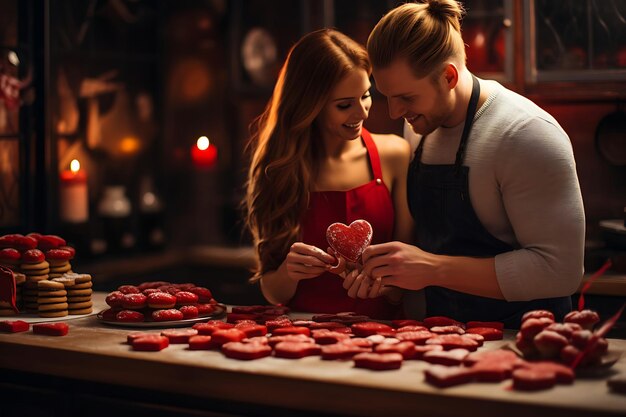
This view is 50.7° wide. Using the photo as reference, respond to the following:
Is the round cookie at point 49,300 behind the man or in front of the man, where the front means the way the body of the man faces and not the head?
in front

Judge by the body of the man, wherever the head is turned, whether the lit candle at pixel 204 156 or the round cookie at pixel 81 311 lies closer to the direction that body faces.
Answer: the round cookie

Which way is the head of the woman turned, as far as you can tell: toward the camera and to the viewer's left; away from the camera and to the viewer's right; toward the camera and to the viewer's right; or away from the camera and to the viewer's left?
toward the camera and to the viewer's right

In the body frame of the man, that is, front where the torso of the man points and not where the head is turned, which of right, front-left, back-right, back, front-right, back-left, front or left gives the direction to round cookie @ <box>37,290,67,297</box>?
front-right

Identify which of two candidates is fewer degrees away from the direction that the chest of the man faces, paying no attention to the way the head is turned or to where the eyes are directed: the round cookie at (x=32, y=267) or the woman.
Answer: the round cookie

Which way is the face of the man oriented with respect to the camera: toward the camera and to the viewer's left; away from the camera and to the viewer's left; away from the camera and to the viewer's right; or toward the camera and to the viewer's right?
toward the camera and to the viewer's left

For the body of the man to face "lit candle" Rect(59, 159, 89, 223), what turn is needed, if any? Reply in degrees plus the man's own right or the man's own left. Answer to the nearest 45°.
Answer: approximately 90° to the man's own right

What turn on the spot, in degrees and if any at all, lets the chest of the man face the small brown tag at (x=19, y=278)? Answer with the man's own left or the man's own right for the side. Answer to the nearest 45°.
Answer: approximately 45° to the man's own right

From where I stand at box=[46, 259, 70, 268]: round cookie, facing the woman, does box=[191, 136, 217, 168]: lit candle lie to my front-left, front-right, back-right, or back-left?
front-left

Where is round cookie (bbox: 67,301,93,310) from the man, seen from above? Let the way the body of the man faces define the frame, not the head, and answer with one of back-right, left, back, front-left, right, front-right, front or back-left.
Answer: front-right

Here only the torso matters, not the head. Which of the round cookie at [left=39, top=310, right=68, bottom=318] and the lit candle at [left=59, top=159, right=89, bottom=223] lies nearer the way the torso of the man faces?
the round cookie

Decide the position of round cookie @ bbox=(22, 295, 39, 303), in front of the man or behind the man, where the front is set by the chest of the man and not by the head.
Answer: in front

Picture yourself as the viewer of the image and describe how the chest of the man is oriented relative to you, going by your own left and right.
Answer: facing the viewer and to the left of the viewer

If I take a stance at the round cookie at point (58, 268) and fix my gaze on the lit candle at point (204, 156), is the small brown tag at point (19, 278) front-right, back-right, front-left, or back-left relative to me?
back-left
